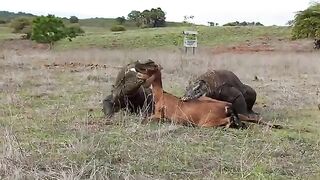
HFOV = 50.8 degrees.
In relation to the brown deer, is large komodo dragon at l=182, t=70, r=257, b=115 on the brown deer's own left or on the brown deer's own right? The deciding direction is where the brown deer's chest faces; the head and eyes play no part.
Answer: on the brown deer's own right

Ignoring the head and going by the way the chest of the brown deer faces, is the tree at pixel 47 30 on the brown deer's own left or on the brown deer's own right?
on the brown deer's own right

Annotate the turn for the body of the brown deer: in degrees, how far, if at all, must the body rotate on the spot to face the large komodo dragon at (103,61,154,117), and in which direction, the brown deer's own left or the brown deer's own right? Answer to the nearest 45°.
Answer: approximately 45° to the brown deer's own right

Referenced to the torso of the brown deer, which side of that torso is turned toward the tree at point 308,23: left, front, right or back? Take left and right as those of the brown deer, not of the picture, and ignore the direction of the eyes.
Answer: right

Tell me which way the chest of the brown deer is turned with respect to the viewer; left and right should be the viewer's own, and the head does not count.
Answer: facing to the left of the viewer
